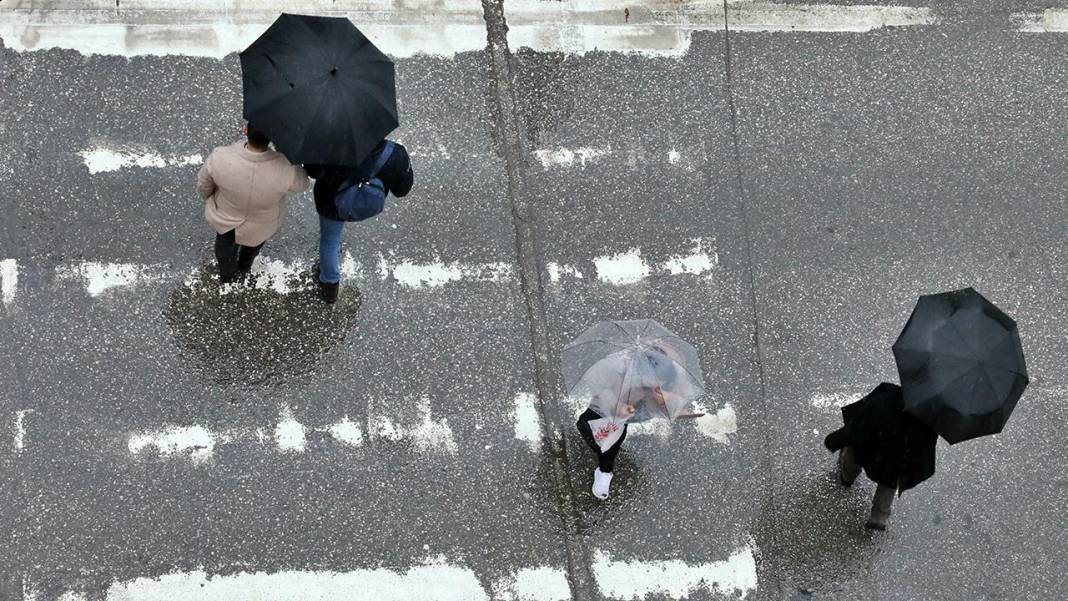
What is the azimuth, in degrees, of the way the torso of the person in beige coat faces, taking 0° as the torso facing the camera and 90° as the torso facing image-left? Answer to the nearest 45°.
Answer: approximately 180°

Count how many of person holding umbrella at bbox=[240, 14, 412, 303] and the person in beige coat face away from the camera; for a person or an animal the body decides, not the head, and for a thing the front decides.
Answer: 2

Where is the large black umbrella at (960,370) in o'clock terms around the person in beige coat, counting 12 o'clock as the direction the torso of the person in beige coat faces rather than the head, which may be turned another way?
The large black umbrella is roughly at 4 o'clock from the person in beige coat.

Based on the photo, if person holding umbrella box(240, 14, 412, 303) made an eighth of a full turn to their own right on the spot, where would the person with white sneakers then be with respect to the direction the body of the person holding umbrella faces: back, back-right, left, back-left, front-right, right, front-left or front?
right

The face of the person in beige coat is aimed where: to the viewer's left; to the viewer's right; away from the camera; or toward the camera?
away from the camera

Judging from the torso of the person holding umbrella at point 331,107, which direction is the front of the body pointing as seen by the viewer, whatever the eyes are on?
away from the camera

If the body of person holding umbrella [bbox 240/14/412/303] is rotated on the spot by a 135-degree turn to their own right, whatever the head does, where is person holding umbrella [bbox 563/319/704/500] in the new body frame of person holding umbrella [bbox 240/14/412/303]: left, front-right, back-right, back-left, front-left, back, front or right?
front

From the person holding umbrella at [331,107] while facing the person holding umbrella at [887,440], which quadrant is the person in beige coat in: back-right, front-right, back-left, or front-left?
back-right

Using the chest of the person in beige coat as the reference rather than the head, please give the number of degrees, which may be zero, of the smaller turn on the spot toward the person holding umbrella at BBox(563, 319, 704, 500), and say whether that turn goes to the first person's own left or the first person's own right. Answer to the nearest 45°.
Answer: approximately 135° to the first person's own right
